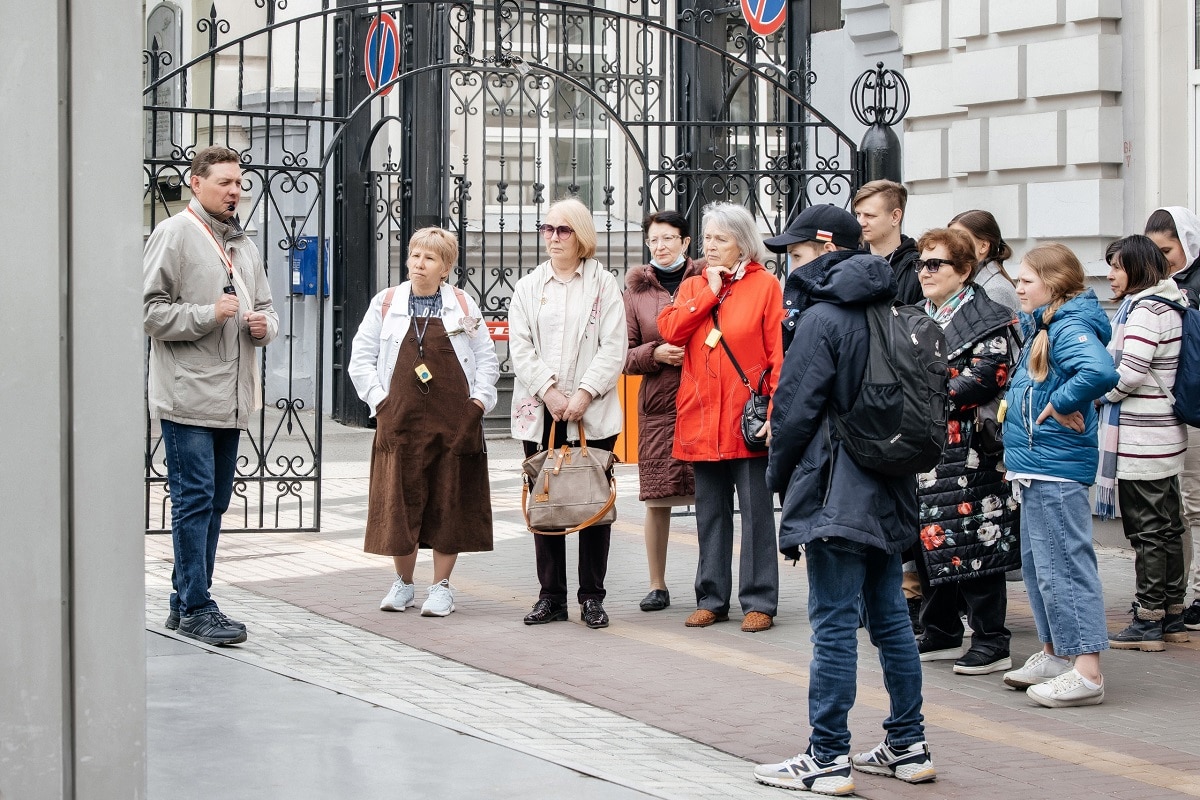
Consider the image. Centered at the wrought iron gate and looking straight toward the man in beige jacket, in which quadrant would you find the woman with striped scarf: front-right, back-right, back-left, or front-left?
front-left

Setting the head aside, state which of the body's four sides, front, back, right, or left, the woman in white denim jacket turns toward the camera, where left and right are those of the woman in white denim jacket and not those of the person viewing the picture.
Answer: front

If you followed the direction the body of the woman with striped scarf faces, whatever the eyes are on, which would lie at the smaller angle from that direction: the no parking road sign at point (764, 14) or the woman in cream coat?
the woman in cream coat

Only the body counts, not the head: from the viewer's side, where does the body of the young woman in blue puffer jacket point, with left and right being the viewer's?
facing to the left of the viewer

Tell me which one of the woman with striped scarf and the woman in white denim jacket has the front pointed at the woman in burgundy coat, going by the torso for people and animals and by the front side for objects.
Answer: the woman with striped scarf

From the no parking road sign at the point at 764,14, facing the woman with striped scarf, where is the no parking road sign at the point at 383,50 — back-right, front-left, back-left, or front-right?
back-right

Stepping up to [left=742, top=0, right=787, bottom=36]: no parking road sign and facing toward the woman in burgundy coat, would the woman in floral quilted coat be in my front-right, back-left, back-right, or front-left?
front-left

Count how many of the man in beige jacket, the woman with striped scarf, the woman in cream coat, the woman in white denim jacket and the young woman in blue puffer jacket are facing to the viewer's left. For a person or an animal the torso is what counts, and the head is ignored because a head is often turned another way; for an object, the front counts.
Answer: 2

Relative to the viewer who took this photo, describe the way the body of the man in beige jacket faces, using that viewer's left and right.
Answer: facing the viewer and to the right of the viewer

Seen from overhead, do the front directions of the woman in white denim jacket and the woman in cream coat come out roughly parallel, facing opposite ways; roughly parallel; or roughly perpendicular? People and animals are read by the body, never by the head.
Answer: roughly parallel

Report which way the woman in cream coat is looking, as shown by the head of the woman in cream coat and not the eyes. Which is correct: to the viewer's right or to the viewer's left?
to the viewer's left

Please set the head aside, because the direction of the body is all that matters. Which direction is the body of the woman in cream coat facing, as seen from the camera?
toward the camera

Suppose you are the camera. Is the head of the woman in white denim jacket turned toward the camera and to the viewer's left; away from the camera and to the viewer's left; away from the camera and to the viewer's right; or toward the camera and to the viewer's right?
toward the camera and to the viewer's left

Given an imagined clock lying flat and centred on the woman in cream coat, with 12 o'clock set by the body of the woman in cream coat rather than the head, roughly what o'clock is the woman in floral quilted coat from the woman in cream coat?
The woman in floral quilted coat is roughly at 10 o'clock from the woman in cream coat.

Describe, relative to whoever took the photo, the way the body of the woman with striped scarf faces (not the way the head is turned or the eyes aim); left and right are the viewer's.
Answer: facing to the left of the viewer

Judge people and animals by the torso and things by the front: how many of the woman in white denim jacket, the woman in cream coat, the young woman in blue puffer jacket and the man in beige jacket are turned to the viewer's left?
1

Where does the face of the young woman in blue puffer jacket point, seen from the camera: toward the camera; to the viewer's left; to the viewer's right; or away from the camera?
to the viewer's left

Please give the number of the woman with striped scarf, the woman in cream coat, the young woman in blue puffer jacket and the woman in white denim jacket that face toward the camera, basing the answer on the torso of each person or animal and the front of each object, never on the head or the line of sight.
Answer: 2
